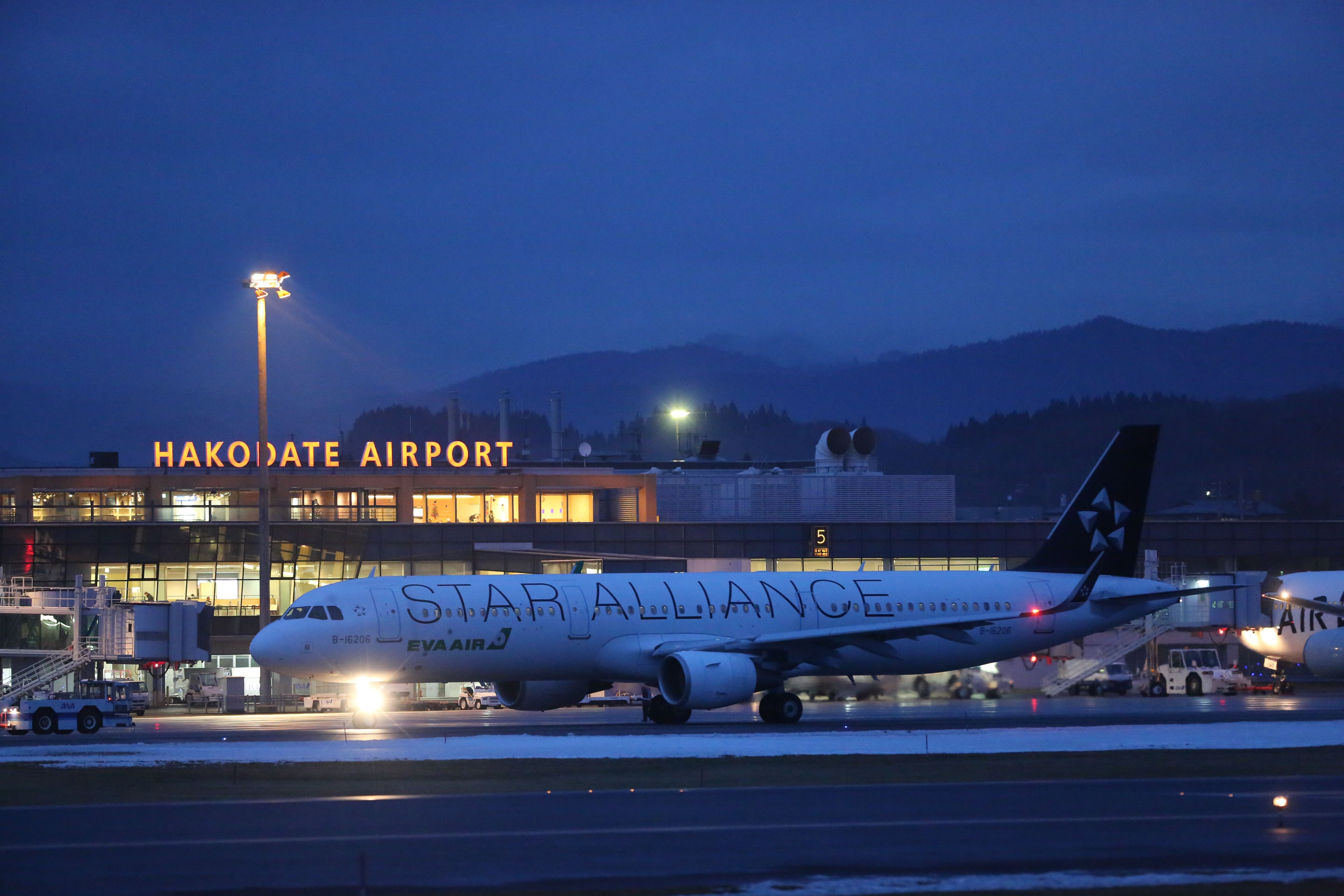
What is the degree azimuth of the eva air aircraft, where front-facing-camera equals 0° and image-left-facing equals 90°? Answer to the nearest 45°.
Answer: approximately 45°
